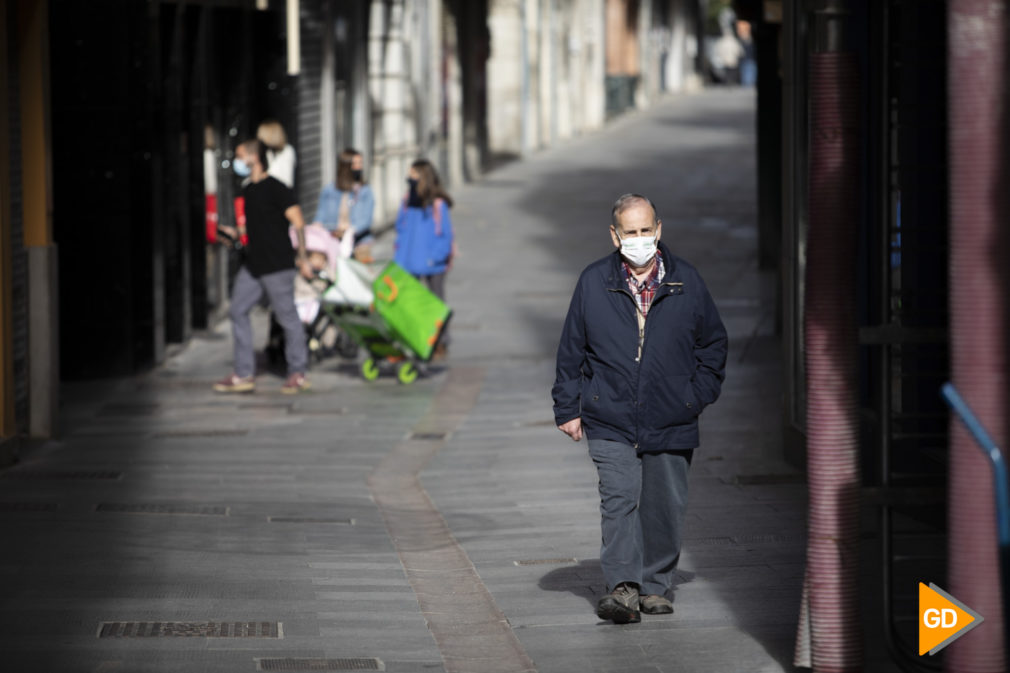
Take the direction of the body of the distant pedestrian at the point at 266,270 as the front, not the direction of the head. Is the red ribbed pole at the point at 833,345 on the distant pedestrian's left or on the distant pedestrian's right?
on the distant pedestrian's left

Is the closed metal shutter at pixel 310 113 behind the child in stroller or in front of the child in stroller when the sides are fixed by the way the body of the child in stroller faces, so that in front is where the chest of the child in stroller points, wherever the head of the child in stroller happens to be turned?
behind

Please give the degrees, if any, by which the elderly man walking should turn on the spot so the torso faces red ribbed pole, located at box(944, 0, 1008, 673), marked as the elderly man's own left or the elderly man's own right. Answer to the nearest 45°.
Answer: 0° — they already face it

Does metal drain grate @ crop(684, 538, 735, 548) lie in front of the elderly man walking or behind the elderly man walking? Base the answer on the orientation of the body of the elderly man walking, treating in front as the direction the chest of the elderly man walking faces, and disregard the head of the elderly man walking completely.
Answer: behind

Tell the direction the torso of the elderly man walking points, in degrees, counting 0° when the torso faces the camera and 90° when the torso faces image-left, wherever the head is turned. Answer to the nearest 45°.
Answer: approximately 0°

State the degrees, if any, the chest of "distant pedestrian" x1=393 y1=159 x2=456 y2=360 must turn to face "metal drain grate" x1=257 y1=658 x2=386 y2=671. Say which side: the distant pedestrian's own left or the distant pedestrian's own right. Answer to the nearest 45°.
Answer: approximately 45° to the distant pedestrian's own left
